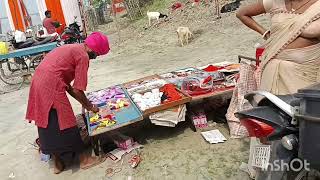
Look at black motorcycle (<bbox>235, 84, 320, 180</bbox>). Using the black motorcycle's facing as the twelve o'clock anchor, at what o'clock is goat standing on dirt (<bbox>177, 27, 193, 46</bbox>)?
The goat standing on dirt is roughly at 10 o'clock from the black motorcycle.

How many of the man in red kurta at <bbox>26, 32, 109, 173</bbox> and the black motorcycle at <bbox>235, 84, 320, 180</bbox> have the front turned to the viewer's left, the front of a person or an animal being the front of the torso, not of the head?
0

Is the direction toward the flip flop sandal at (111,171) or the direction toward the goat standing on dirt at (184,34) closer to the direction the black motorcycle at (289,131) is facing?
the goat standing on dirt

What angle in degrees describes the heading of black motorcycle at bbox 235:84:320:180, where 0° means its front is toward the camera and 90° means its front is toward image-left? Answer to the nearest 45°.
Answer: approximately 225°

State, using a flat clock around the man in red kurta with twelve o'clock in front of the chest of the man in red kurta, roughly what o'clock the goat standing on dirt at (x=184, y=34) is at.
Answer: The goat standing on dirt is roughly at 10 o'clock from the man in red kurta.

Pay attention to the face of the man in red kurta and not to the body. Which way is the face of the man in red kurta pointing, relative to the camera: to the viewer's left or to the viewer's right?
to the viewer's right

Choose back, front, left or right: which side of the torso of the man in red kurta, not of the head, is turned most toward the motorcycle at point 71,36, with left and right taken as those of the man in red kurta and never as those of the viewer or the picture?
left

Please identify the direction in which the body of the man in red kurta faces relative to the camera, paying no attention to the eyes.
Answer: to the viewer's right
